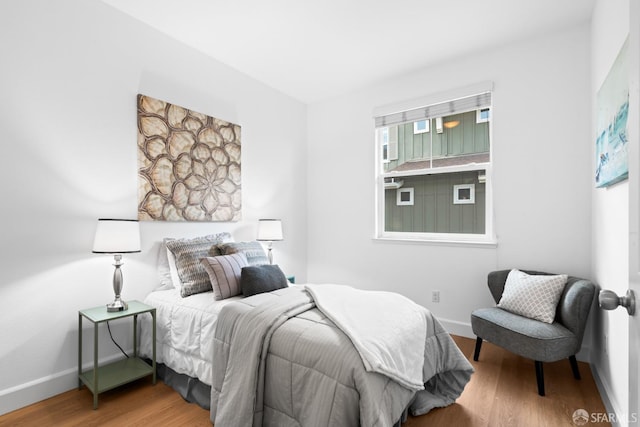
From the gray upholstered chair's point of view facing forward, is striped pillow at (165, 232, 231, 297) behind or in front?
in front

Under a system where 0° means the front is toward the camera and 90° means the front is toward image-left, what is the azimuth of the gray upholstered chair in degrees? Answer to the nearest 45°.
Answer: approximately 45°

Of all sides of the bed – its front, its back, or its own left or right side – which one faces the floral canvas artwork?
back

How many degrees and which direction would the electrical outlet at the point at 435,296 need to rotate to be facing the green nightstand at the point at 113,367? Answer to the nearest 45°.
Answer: approximately 45° to its right

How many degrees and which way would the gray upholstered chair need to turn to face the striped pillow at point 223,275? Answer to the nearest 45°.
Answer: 0° — it already faces it

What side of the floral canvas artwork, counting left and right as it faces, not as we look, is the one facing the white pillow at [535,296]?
front

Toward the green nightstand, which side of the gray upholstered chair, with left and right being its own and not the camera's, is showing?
front

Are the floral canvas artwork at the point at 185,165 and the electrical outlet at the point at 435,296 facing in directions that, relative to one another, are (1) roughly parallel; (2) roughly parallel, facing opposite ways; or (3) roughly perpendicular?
roughly perpendicular

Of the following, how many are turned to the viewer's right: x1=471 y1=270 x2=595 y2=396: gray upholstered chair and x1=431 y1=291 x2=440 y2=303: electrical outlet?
0

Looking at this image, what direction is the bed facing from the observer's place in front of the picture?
facing the viewer and to the right of the viewer
